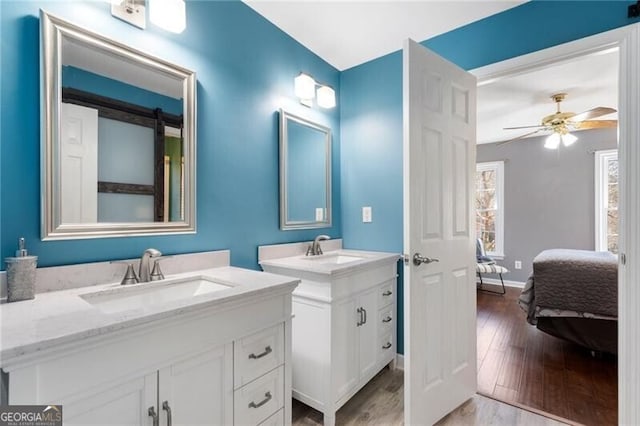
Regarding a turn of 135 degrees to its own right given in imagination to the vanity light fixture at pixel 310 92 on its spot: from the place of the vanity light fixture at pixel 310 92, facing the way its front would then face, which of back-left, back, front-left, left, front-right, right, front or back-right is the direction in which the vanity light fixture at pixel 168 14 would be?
front-left

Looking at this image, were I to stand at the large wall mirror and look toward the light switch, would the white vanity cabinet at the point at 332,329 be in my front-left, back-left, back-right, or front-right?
front-right

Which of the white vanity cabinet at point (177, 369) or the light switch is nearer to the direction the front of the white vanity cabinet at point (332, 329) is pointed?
the white vanity cabinet

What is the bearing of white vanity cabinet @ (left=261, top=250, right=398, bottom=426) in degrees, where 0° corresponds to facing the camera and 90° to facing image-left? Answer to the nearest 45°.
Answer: approximately 315°

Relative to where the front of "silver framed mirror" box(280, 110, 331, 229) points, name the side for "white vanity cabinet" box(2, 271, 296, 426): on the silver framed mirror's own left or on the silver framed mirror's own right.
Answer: on the silver framed mirror's own right

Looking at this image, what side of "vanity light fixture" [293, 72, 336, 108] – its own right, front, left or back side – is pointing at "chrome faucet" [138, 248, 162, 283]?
right

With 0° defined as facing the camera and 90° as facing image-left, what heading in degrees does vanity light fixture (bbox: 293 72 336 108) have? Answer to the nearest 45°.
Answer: approximately 315°

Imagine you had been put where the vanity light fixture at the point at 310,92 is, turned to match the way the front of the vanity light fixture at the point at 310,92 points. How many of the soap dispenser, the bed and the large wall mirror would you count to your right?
2

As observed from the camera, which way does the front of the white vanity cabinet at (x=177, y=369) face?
facing the viewer and to the right of the viewer

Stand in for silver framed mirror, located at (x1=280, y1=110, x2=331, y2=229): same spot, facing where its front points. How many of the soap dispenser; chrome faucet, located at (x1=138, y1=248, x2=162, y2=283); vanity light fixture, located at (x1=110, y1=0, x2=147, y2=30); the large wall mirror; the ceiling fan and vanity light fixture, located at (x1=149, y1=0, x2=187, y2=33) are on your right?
5

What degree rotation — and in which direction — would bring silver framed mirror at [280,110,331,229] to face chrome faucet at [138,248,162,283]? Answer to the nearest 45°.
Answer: approximately 90° to its right
